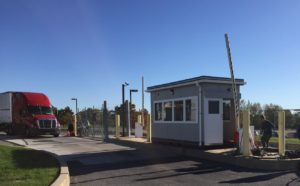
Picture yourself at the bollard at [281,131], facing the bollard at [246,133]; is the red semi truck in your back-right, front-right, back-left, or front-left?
front-right

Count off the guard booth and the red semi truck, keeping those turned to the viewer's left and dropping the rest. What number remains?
0

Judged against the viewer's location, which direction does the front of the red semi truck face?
facing the viewer and to the right of the viewer

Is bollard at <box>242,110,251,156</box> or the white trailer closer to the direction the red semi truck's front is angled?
the bollard

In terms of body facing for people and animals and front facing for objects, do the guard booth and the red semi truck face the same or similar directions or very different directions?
same or similar directions

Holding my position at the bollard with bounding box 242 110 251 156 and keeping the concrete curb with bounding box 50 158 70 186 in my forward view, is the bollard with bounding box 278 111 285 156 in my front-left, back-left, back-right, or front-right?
back-left

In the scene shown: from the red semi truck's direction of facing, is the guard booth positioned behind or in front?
in front

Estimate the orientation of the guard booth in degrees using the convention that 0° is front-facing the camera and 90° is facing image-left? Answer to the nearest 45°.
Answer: approximately 315°

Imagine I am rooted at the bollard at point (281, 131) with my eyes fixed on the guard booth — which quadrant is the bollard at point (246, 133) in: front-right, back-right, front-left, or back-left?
front-left
